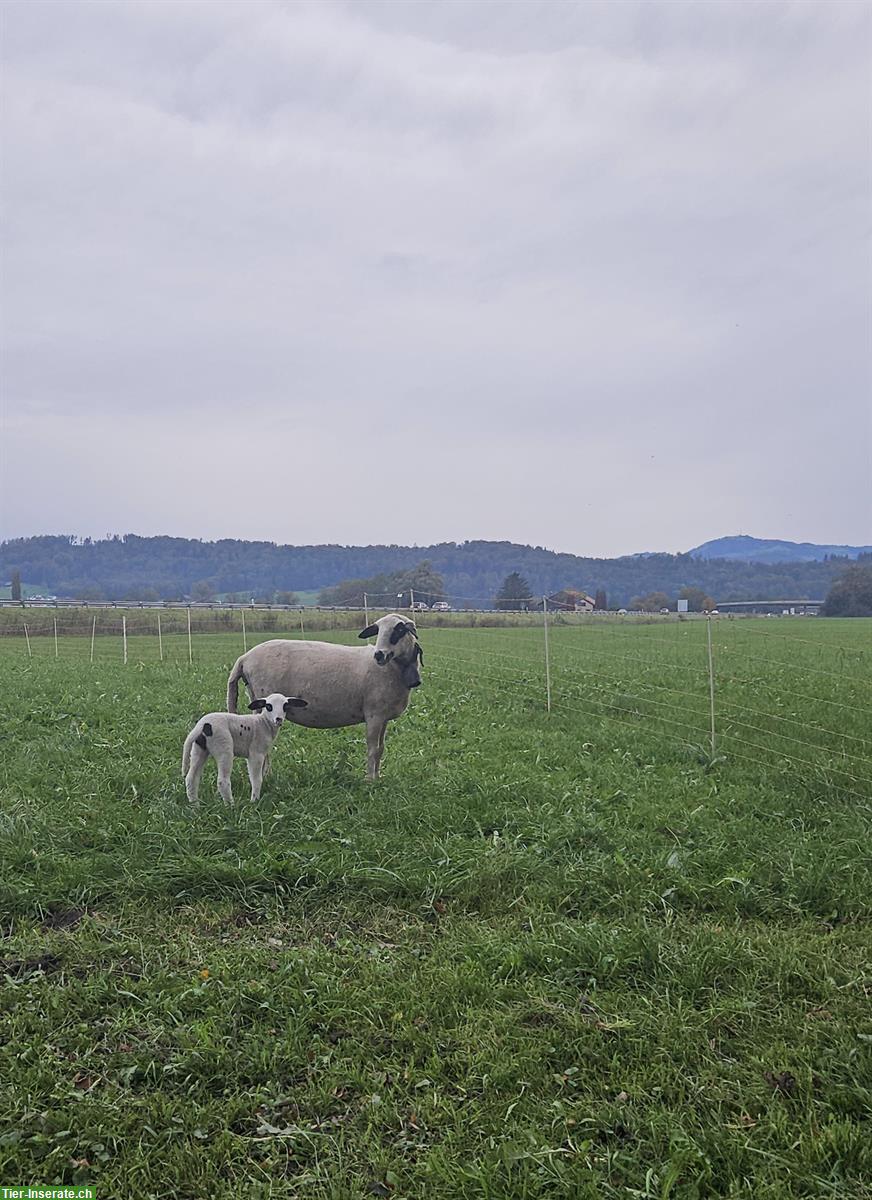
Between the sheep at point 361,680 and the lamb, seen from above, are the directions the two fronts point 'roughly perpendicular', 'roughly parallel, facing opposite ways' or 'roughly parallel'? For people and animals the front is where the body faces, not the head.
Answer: roughly parallel

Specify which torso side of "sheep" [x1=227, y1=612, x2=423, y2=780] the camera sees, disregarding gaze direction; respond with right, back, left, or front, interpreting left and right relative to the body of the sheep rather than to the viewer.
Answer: right

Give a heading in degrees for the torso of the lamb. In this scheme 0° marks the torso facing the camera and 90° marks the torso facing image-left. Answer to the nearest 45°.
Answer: approximately 270°

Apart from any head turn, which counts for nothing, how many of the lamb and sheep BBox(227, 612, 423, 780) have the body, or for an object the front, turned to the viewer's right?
2

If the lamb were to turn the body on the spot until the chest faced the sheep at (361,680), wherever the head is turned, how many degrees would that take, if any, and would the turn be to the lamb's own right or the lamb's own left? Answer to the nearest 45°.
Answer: approximately 45° to the lamb's own left

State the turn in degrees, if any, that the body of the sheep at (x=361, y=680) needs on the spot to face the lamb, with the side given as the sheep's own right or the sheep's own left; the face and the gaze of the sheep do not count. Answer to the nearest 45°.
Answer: approximately 135° to the sheep's own right
